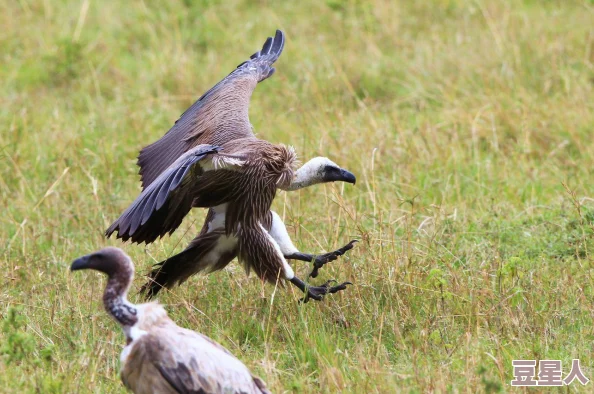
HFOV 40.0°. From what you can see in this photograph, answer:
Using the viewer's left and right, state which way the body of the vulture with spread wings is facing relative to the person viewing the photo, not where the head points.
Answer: facing to the right of the viewer
